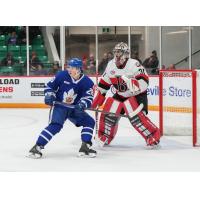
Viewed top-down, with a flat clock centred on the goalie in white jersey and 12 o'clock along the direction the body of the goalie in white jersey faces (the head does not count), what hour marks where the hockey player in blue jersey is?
The hockey player in blue jersey is roughly at 12 o'clock from the goalie in white jersey.

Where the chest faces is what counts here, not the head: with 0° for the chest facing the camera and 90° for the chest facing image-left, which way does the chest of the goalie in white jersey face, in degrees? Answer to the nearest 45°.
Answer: approximately 45°
